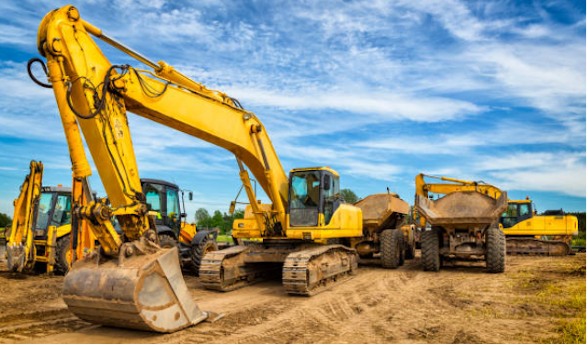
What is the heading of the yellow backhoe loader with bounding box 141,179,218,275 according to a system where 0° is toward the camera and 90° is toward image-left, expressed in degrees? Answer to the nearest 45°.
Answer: approximately 315°

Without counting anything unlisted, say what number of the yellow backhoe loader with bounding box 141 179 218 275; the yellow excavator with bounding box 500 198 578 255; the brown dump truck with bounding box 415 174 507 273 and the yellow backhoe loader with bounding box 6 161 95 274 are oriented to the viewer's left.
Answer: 1

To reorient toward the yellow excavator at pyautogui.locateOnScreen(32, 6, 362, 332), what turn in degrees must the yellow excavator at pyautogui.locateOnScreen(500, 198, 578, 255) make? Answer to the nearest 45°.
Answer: approximately 90° to its left

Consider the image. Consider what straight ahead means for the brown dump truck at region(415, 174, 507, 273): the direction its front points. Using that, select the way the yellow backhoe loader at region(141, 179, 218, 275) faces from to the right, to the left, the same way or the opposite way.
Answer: to the right

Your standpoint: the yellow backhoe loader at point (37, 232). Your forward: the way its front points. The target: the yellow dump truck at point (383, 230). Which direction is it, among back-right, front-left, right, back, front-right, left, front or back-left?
front-right

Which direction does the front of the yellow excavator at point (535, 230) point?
to the viewer's left

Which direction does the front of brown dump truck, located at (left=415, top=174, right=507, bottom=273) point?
away from the camera

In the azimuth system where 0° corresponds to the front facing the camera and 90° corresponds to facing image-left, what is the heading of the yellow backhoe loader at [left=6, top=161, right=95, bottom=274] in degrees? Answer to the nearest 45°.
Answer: approximately 225°

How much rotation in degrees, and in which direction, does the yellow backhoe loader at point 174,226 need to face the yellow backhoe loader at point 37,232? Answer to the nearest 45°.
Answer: approximately 135° to its right

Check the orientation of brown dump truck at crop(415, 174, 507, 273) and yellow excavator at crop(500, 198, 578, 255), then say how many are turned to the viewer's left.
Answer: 1

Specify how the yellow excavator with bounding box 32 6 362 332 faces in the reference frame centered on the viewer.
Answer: facing the viewer and to the left of the viewer
